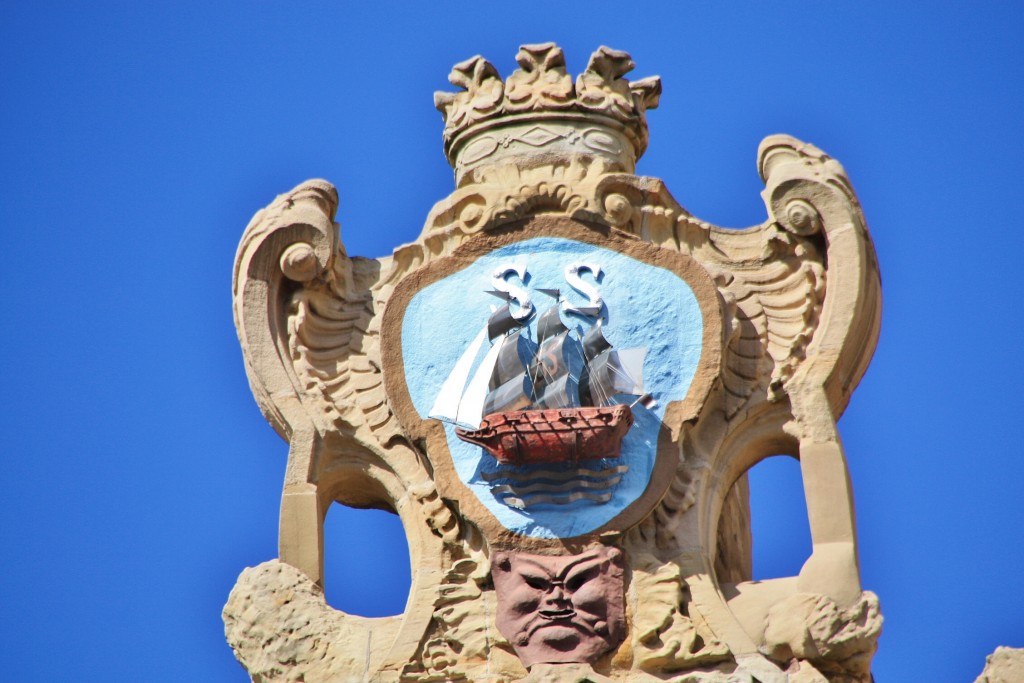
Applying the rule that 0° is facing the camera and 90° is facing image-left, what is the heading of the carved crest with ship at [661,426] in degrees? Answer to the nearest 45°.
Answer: approximately 0°
